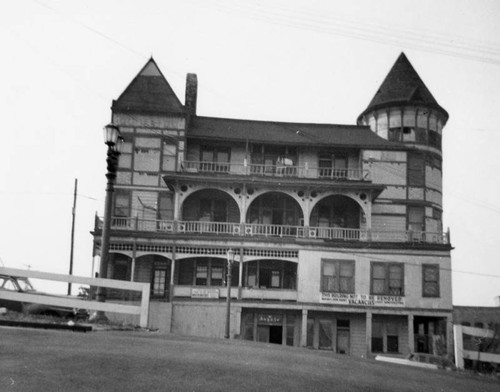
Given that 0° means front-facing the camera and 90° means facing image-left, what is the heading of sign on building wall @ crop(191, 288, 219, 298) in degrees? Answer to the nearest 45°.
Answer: approximately 0°

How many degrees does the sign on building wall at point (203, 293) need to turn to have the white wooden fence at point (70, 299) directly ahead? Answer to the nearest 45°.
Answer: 0° — it already faces it
